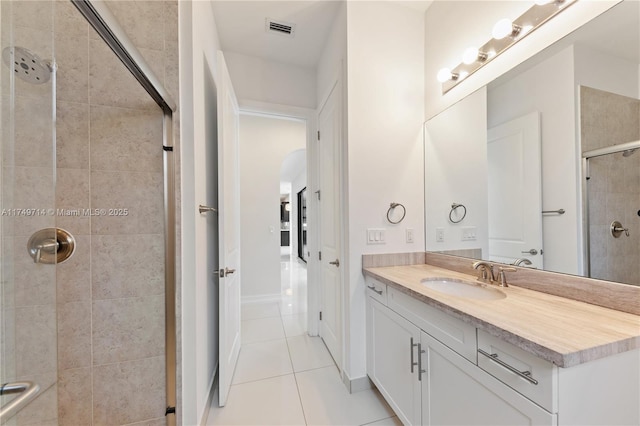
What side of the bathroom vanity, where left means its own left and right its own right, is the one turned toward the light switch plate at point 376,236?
right

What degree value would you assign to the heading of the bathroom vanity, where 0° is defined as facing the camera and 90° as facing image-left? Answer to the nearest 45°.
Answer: approximately 45°

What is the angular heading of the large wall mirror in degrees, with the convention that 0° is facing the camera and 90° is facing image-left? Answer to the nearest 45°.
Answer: approximately 45°

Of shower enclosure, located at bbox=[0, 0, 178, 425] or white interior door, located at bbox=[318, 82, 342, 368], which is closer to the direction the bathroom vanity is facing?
the shower enclosure

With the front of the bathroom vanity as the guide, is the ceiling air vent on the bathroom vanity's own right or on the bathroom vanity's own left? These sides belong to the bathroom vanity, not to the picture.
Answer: on the bathroom vanity's own right

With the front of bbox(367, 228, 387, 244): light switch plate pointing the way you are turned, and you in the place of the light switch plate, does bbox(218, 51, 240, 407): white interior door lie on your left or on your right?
on your right

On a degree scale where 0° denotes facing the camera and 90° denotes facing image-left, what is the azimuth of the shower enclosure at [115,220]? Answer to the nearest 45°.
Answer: approximately 315°

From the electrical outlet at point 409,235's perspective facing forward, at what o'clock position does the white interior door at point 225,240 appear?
The white interior door is roughly at 2 o'clock from the electrical outlet.
